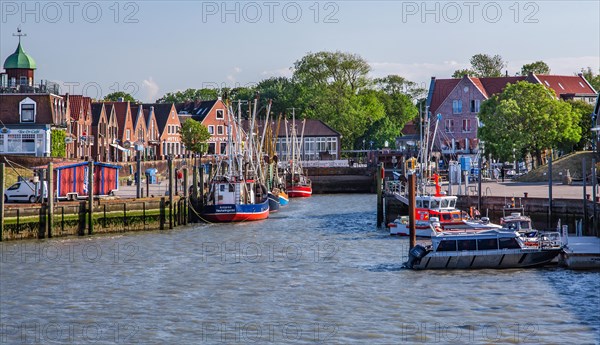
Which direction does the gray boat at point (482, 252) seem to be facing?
to the viewer's right
